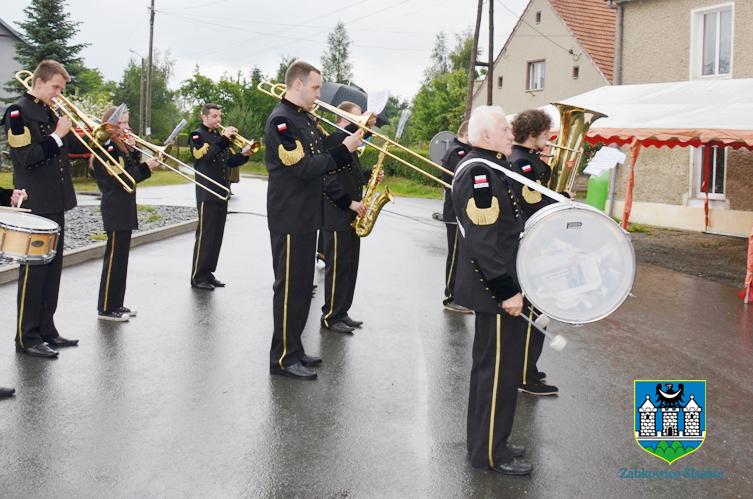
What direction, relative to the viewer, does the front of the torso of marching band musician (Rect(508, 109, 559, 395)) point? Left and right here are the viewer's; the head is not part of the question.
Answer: facing to the right of the viewer

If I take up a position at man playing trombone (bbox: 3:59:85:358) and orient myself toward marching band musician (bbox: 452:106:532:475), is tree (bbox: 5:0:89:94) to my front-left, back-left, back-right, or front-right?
back-left

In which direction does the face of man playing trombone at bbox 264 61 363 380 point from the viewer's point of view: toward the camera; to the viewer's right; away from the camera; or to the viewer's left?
to the viewer's right

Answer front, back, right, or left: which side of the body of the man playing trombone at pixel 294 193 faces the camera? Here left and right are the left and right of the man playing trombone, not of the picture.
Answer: right

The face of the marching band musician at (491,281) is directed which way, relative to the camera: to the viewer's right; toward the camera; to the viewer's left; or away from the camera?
to the viewer's right

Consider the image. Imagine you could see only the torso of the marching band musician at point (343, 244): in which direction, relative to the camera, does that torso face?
to the viewer's right

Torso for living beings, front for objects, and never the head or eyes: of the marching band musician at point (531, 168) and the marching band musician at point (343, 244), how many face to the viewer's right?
2

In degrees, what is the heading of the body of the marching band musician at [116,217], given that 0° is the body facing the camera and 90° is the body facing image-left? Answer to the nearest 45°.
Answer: approximately 270°
